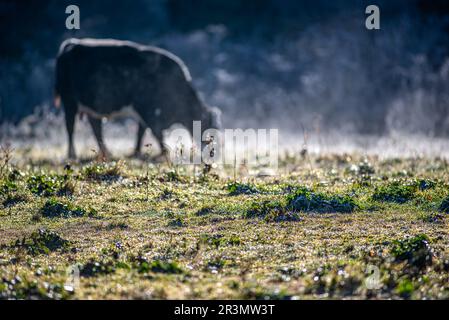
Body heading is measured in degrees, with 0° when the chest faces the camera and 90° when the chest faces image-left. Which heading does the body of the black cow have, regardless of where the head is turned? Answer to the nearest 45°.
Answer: approximately 270°
